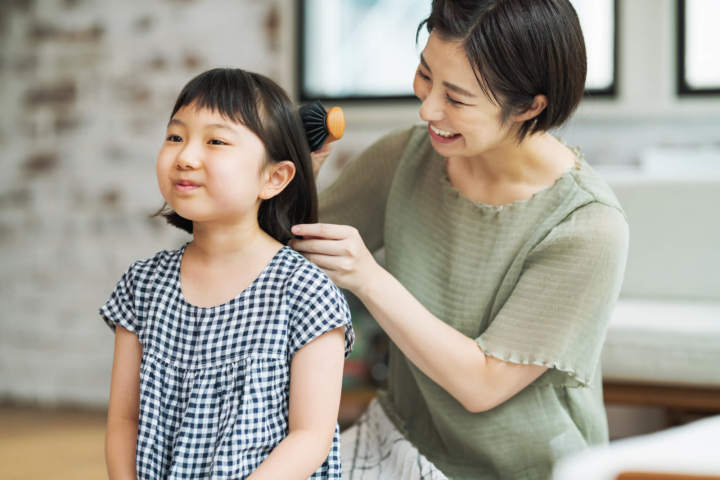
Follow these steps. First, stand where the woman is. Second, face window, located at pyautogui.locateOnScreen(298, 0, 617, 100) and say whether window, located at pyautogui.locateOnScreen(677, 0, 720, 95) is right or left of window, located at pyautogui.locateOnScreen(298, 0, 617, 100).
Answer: right

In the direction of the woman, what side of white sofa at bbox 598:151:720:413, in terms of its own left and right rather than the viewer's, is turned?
front

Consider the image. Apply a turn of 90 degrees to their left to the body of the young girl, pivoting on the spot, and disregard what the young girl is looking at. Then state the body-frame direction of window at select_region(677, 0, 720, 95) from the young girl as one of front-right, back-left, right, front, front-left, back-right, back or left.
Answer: left

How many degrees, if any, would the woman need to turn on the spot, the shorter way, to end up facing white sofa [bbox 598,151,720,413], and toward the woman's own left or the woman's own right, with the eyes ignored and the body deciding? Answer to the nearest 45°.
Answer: approximately 180°

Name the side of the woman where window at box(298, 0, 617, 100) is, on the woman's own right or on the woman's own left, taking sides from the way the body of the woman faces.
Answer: on the woman's own right

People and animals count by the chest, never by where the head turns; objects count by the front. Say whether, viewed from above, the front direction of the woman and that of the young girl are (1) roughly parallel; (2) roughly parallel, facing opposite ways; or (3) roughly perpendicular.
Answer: roughly parallel

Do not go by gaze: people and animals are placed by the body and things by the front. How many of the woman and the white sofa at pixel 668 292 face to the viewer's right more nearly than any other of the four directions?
0

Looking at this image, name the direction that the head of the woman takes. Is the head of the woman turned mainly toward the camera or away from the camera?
toward the camera

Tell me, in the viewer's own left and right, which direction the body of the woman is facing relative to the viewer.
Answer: facing the viewer and to the left of the viewer

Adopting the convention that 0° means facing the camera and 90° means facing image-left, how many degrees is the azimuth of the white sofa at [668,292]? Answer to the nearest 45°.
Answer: approximately 0°

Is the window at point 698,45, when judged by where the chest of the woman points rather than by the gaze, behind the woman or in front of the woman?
behind

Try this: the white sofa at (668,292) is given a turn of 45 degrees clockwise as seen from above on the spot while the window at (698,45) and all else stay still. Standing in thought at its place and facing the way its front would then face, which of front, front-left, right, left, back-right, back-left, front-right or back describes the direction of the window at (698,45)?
back-right
